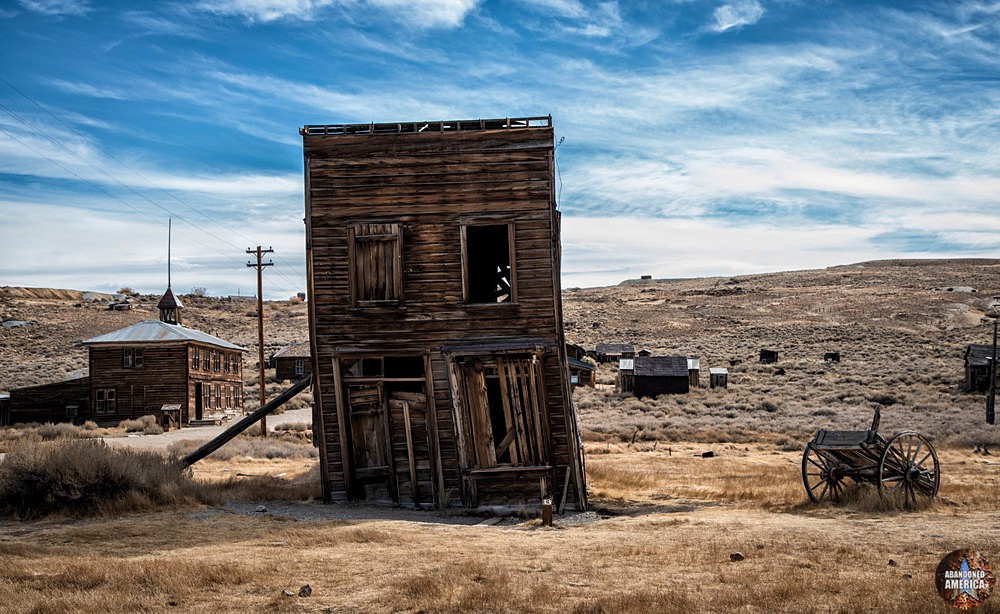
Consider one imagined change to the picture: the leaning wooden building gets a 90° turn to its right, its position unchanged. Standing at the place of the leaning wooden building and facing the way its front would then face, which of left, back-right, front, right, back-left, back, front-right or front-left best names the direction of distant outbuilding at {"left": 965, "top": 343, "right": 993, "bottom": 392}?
back-right

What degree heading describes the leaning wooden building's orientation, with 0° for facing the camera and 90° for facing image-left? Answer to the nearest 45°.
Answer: approximately 0°

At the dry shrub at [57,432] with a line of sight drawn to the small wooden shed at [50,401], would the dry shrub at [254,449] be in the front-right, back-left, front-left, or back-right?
back-right

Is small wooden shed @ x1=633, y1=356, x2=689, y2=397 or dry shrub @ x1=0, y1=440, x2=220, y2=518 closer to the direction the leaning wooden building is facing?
the dry shrub

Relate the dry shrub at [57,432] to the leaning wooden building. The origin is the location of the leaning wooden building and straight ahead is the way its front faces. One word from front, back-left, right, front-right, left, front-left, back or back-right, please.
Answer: back-right

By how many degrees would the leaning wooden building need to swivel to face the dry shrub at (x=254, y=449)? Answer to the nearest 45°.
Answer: approximately 135° to its right

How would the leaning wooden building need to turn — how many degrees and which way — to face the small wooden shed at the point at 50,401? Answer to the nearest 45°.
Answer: approximately 135° to its right

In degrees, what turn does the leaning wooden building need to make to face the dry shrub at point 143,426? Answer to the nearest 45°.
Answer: approximately 135° to its right

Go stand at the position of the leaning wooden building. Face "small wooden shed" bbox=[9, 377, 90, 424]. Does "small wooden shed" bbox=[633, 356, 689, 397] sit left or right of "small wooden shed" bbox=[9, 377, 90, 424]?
right

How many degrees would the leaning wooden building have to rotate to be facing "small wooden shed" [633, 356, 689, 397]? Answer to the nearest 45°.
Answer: approximately 180°
